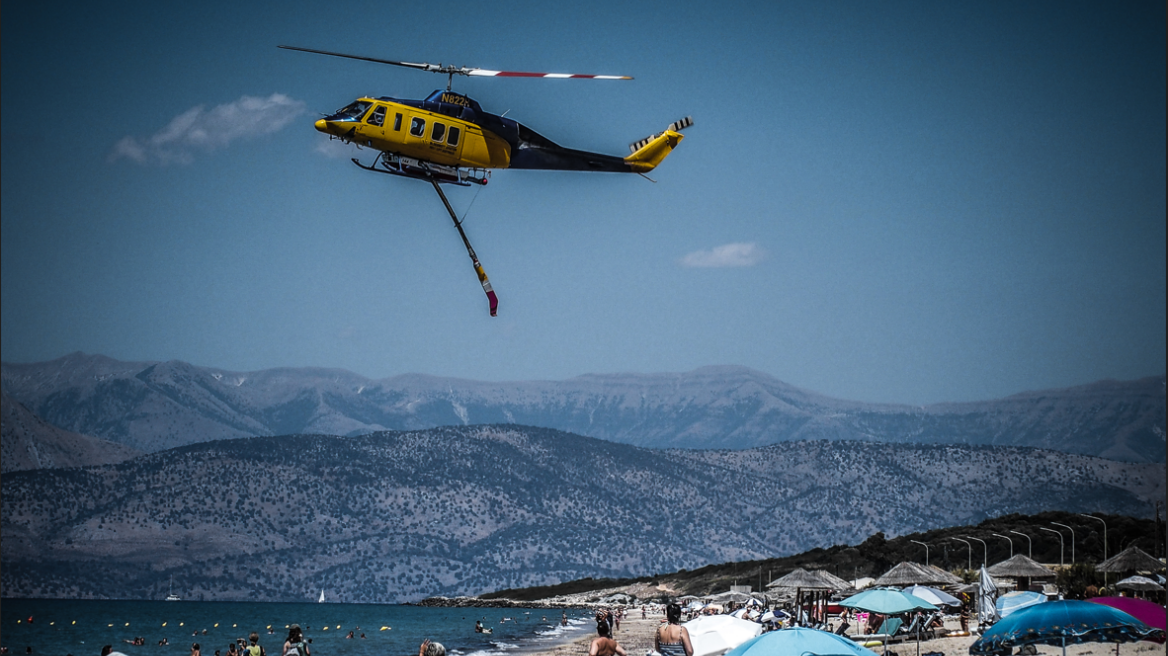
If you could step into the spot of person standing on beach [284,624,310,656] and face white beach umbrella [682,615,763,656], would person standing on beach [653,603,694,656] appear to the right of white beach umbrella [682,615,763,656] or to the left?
right

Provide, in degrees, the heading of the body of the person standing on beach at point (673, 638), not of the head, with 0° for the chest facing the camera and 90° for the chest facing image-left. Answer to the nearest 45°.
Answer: approximately 180°

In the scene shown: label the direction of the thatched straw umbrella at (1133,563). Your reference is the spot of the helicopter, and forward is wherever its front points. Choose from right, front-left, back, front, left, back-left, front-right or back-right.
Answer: back-right

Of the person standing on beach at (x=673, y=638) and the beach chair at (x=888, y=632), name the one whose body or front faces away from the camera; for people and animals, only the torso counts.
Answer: the person standing on beach

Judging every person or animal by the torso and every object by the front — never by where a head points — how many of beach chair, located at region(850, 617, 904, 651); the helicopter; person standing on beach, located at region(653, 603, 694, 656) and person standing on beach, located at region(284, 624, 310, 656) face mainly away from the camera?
2

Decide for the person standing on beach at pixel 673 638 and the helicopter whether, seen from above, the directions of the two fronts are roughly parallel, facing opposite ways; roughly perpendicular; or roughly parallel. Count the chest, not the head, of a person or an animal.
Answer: roughly perpendicular

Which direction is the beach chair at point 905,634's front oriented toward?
to the viewer's left

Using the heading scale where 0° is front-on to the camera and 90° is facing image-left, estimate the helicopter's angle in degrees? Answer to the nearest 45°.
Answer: approximately 90°

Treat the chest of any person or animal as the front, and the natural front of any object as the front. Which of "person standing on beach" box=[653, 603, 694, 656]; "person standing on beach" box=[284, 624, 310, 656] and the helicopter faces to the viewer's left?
the helicopter

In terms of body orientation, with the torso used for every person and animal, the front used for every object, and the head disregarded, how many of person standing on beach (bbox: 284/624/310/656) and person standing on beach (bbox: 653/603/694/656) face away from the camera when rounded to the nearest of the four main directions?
2
